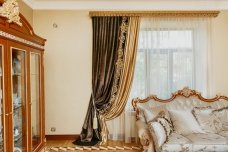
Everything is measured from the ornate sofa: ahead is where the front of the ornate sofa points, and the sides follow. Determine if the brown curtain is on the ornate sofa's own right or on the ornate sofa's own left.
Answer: on the ornate sofa's own right

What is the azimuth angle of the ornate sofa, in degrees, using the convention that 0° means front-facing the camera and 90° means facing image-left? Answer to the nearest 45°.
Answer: approximately 0°

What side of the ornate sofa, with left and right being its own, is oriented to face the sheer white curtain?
back

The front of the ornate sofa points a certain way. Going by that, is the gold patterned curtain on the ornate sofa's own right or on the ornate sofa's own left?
on the ornate sofa's own right
